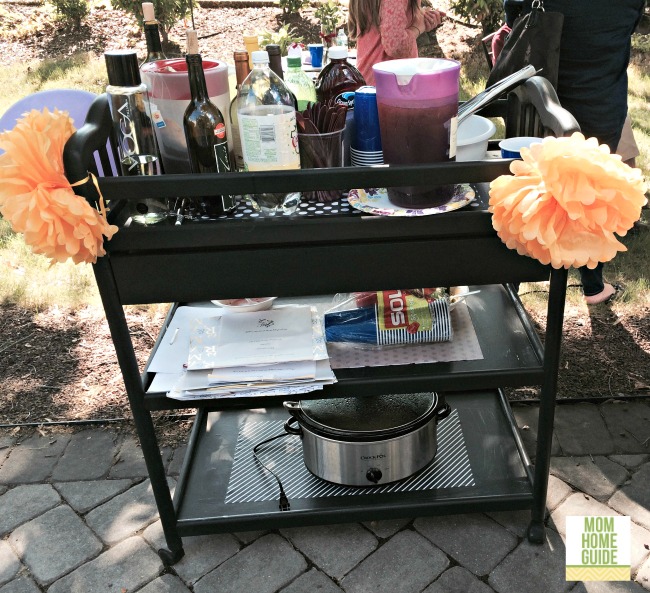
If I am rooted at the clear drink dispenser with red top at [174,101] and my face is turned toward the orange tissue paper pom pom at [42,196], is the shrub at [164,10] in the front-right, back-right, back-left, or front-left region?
back-right

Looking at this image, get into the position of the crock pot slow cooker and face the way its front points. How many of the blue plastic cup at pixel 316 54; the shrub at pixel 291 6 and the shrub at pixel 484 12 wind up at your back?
3

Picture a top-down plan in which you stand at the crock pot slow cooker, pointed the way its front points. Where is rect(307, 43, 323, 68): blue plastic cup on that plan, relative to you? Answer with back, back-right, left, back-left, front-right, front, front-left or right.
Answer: back

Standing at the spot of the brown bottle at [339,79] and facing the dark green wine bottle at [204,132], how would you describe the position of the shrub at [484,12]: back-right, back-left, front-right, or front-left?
back-right

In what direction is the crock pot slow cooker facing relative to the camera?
toward the camera

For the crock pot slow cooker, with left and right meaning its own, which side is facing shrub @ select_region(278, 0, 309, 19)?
back
